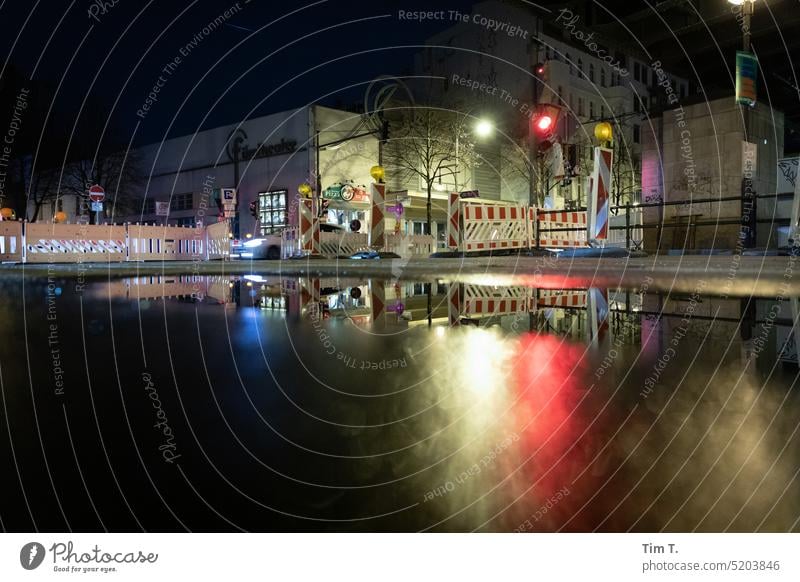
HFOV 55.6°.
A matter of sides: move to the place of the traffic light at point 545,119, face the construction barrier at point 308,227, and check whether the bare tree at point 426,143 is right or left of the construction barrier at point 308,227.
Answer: right

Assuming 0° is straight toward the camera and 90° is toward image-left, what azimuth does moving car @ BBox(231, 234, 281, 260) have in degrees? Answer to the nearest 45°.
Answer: approximately 45°

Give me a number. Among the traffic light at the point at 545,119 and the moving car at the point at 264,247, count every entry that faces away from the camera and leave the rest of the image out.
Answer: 0

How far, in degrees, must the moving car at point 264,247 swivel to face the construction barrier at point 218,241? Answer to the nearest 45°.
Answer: approximately 45° to its left

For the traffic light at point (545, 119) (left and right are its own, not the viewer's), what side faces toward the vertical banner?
left

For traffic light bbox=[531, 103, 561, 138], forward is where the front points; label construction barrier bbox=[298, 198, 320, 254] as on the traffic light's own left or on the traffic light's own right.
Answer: on the traffic light's own right

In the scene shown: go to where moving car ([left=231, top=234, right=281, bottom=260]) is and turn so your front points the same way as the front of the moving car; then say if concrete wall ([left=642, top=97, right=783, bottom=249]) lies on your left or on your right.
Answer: on your left

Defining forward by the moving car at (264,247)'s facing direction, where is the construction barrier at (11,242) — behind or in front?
in front

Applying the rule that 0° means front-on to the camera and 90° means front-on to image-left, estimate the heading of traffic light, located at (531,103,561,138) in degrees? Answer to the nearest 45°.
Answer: approximately 0°

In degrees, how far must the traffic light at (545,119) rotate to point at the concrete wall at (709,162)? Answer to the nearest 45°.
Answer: approximately 135° to its left
